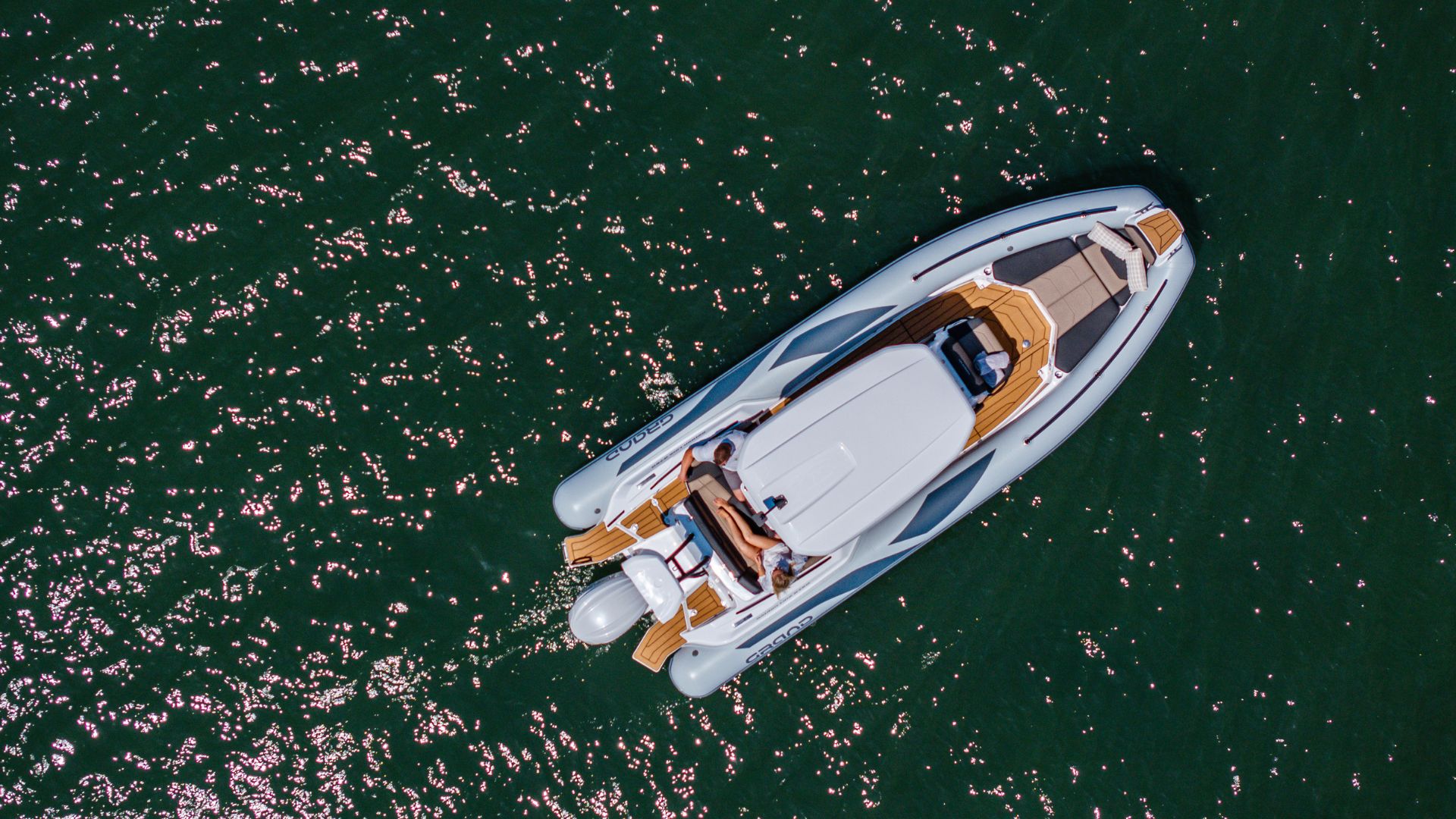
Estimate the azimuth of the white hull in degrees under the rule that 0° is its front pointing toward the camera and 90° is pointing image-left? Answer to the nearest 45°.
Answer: approximately 225°
